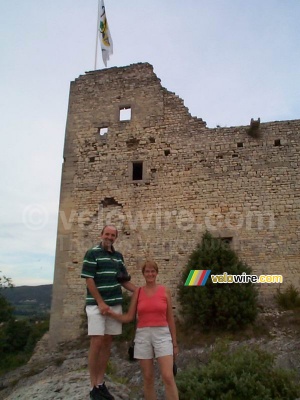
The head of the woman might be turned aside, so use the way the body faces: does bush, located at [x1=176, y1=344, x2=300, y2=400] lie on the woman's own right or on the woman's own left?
on the woman's own left

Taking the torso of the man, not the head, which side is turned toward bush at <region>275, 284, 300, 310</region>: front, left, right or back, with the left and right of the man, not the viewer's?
left

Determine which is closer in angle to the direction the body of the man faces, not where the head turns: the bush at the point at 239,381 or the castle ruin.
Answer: the bush

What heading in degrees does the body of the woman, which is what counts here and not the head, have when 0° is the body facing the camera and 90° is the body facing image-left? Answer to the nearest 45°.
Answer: approximately 0°

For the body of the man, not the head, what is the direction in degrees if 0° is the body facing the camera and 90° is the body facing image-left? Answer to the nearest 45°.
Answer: approximately 315°

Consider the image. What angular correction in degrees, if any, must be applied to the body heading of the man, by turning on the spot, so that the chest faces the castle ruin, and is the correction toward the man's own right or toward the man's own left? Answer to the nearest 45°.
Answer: approximately 135° to the man's own left

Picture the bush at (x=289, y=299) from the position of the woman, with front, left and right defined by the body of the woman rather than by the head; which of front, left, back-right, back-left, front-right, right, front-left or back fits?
back-left
